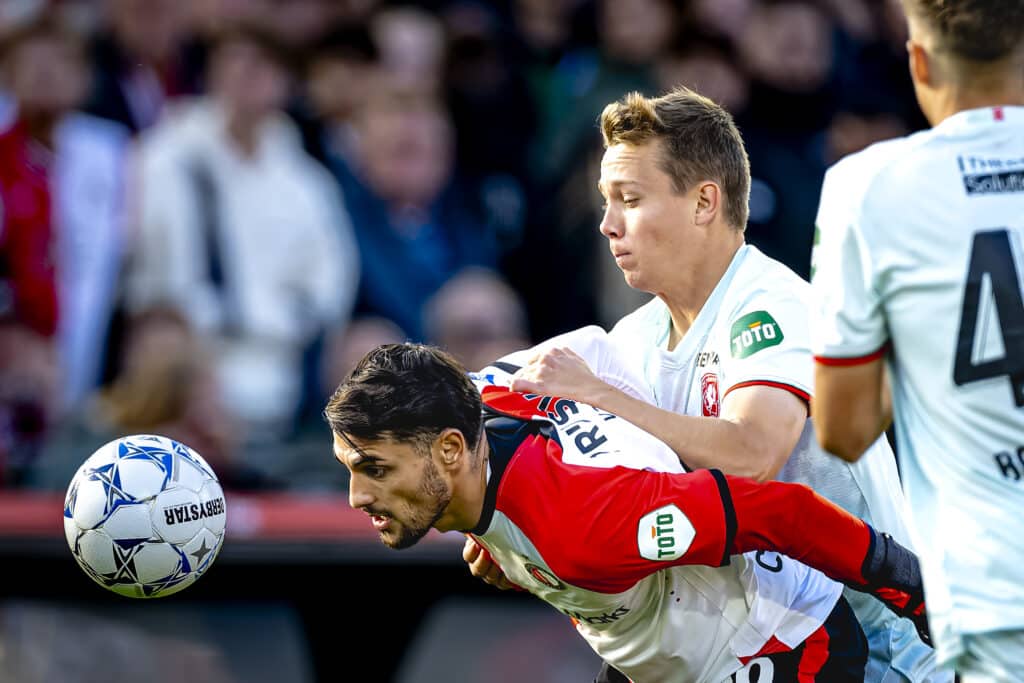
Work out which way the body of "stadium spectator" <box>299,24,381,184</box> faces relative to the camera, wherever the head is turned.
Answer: toward the camera

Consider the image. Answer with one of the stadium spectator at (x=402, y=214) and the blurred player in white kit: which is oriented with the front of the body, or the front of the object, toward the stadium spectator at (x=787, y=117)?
the blurred player in white kit

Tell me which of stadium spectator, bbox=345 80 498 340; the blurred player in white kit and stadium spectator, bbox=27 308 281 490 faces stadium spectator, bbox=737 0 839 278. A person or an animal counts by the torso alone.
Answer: the blurred player in white kit

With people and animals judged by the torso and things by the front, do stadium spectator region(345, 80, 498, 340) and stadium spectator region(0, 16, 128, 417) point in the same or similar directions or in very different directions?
same or similar directions

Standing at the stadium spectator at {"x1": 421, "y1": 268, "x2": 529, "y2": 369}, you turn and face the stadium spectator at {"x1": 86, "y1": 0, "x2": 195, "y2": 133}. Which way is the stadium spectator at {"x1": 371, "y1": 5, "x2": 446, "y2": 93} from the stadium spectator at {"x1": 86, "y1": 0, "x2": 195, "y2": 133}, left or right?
right

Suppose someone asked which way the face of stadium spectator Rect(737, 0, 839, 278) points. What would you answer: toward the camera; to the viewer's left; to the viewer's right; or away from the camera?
toward the camera

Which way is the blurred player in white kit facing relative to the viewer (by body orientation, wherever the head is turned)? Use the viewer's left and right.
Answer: facing away from the viewer

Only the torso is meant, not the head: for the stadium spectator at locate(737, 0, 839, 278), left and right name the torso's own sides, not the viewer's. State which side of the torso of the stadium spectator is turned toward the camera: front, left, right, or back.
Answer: front

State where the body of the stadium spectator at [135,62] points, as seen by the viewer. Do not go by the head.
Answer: toward the camera

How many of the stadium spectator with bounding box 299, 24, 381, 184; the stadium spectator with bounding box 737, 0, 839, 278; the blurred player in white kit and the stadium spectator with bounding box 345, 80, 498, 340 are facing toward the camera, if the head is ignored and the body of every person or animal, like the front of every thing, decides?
3

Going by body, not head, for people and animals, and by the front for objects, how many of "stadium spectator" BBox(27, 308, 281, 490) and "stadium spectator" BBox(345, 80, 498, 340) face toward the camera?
2

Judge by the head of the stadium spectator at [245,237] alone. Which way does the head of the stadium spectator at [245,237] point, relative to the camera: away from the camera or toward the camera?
toward the camera

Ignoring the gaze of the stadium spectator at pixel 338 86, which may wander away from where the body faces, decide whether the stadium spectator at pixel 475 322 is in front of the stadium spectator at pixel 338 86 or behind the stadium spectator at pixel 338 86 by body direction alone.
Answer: in front

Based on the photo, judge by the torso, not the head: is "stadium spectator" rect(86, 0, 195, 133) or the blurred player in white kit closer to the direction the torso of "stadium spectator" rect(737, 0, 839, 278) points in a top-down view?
the blurred player in white kit

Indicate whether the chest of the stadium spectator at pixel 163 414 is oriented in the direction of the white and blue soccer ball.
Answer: yes

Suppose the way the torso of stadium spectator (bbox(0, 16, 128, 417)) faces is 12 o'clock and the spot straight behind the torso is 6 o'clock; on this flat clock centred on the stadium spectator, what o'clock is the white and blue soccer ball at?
The white and blue soccer ball is roughly at 12 o'clock from the stadium spectator.

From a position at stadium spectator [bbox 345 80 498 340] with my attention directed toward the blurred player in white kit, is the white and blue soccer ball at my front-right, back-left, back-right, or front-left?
front-right

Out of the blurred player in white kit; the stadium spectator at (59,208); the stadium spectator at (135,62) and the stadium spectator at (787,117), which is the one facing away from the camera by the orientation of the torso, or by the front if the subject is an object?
the blurred player in white kit
